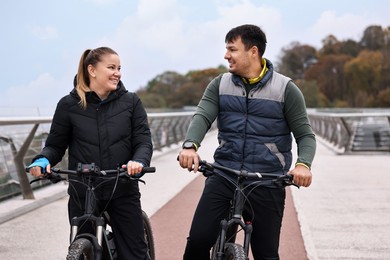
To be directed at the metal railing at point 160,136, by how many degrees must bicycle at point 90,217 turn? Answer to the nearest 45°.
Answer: approximately 180°

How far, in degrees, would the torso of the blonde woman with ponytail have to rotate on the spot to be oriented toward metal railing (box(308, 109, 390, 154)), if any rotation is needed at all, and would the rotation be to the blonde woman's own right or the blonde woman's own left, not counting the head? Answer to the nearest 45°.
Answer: approximately 135° to the blonde woman's own left

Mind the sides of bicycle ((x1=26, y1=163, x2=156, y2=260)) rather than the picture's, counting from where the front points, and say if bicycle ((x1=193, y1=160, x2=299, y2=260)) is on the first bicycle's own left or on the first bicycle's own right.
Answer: on the first bicycle's own left

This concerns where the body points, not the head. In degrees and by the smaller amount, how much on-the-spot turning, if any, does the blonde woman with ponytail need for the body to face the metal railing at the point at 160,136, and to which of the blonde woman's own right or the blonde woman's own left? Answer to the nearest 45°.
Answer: approximately 180°

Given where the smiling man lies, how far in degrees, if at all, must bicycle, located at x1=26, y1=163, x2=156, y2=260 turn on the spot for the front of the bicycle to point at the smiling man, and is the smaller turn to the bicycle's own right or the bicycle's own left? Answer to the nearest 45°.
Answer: approximately 90° to the bicycle's own left

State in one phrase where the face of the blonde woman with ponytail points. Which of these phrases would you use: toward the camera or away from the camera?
toward the camera

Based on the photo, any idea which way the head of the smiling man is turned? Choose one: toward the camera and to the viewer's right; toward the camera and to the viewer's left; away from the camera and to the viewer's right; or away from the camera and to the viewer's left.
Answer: toward the camera and to the viewer's left

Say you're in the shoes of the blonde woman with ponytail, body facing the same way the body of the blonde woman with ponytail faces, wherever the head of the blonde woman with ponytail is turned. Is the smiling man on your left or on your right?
on your left

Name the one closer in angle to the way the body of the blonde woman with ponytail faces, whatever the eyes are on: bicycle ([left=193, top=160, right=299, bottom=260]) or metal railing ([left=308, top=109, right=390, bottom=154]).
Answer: the bicycle

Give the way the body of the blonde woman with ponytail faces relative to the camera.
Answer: toward the camera
